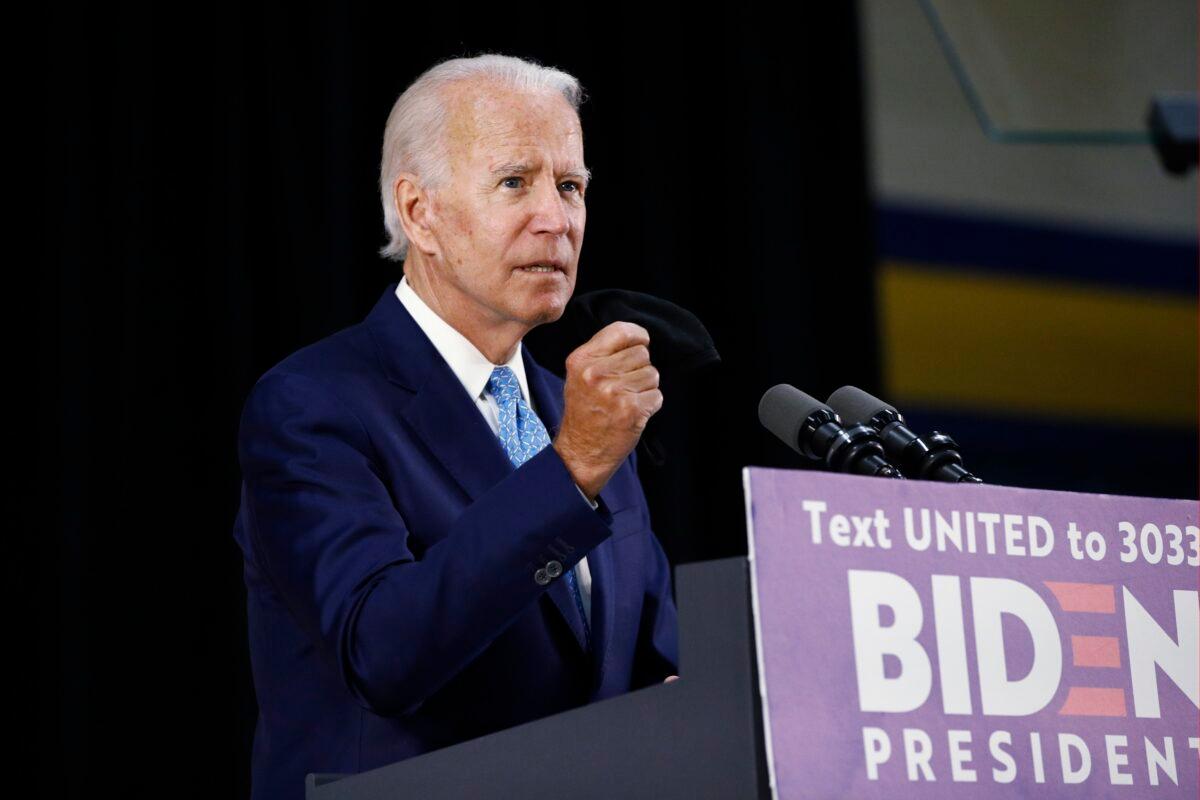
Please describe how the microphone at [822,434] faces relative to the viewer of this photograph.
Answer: facing away from the viewer and to the left of the viewer

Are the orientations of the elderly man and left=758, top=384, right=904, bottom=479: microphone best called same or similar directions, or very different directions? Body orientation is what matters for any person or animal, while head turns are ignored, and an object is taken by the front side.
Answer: very different directions

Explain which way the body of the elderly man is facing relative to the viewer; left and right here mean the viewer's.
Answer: facing the viewer and to the right of the viewer

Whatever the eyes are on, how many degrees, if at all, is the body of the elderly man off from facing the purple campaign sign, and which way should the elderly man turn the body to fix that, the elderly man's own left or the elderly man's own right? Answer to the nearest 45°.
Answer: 0° — they already face it

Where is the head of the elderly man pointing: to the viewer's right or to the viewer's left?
to the viewer's right

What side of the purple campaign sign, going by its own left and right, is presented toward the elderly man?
back
